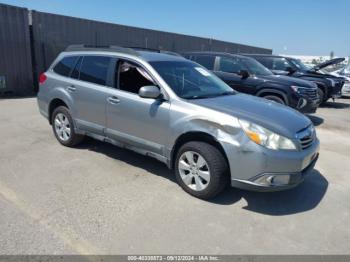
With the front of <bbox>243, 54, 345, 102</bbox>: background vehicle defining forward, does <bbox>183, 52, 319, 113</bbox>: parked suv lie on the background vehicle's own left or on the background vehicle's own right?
on the background vehicle's own right

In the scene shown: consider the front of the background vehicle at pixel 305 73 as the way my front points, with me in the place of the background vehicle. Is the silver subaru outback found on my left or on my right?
on my right

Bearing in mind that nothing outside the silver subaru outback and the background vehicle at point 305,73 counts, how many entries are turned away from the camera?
0

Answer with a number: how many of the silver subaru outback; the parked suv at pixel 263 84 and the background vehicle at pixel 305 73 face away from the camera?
0

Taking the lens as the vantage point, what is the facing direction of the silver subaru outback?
facing the viewer and to the right of the viewer

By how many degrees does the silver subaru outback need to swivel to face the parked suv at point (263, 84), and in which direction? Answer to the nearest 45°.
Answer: approximately 90° to its left

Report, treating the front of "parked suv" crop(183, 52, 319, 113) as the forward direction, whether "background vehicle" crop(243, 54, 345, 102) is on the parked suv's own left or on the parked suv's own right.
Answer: on the parked suv's own left

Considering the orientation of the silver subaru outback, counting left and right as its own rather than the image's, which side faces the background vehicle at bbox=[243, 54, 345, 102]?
left

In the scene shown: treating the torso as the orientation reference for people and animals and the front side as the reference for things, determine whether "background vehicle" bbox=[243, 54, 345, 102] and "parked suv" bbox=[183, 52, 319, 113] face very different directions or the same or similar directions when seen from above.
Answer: same or similar directions

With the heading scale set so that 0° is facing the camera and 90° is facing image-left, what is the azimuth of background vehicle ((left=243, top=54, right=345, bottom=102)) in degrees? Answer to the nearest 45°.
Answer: approximately 315°

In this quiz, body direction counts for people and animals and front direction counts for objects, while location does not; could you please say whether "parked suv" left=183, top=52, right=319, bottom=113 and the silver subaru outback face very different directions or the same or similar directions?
same or similar directions

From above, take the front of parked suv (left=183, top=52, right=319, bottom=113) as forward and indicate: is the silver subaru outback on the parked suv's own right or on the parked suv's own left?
on the parked suv's own right
